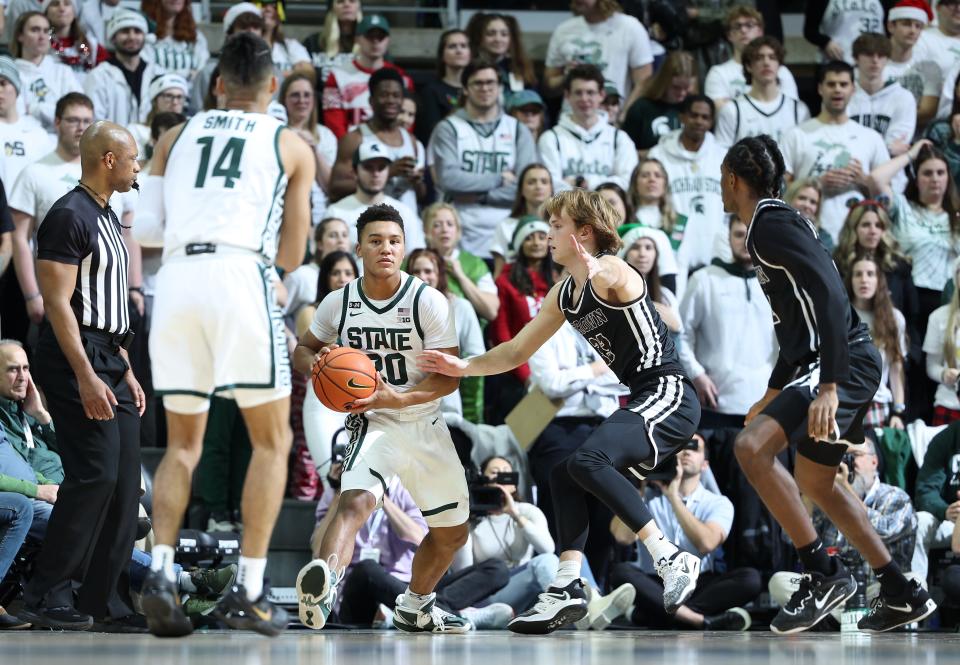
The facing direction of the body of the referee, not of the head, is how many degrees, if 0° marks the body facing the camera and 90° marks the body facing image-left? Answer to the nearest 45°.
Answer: approximately 270°

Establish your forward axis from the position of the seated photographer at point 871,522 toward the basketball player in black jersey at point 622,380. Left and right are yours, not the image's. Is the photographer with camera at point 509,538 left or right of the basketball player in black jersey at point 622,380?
right

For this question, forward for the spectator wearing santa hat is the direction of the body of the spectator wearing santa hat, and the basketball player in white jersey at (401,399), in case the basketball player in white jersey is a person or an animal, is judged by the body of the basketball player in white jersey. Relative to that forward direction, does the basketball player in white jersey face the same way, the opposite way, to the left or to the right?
the same way

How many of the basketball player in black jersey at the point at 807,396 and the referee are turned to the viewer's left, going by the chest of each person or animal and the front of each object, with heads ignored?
1

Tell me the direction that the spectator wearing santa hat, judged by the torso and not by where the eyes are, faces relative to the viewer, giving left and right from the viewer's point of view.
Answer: facing the viewer

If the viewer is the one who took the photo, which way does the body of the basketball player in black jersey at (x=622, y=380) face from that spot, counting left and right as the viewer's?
facing the viewer and to the left of the viewer

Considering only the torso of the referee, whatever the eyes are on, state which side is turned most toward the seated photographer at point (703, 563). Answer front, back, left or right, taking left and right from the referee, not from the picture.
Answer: front

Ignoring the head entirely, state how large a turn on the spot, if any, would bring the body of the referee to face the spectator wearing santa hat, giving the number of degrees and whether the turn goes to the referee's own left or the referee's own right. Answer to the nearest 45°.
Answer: approximately 45° to the referee's own left

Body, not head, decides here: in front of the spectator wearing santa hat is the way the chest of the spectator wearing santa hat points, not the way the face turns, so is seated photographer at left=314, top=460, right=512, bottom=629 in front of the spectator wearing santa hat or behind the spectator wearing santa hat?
in front

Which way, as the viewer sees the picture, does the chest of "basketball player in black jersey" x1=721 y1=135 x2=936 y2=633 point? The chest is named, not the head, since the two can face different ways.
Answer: to the viewer's left

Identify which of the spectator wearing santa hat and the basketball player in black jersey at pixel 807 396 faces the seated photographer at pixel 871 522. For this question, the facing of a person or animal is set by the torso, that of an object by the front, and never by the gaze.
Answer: the spectator wearing santa hat

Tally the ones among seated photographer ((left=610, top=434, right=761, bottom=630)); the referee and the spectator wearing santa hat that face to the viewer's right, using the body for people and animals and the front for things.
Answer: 1

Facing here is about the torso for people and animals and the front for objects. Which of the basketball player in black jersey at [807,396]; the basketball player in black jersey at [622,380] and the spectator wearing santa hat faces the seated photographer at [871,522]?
the spectator wearing santa hat

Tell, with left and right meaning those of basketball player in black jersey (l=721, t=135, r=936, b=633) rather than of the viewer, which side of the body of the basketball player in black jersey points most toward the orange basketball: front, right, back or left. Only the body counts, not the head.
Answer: front

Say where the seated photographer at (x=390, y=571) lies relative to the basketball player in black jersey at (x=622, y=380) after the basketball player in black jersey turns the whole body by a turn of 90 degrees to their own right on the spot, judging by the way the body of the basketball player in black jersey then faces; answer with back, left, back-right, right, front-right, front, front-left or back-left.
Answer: front

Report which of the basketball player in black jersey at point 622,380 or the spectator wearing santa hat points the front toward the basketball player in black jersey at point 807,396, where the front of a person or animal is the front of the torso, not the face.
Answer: the spectator wearing santa hat
